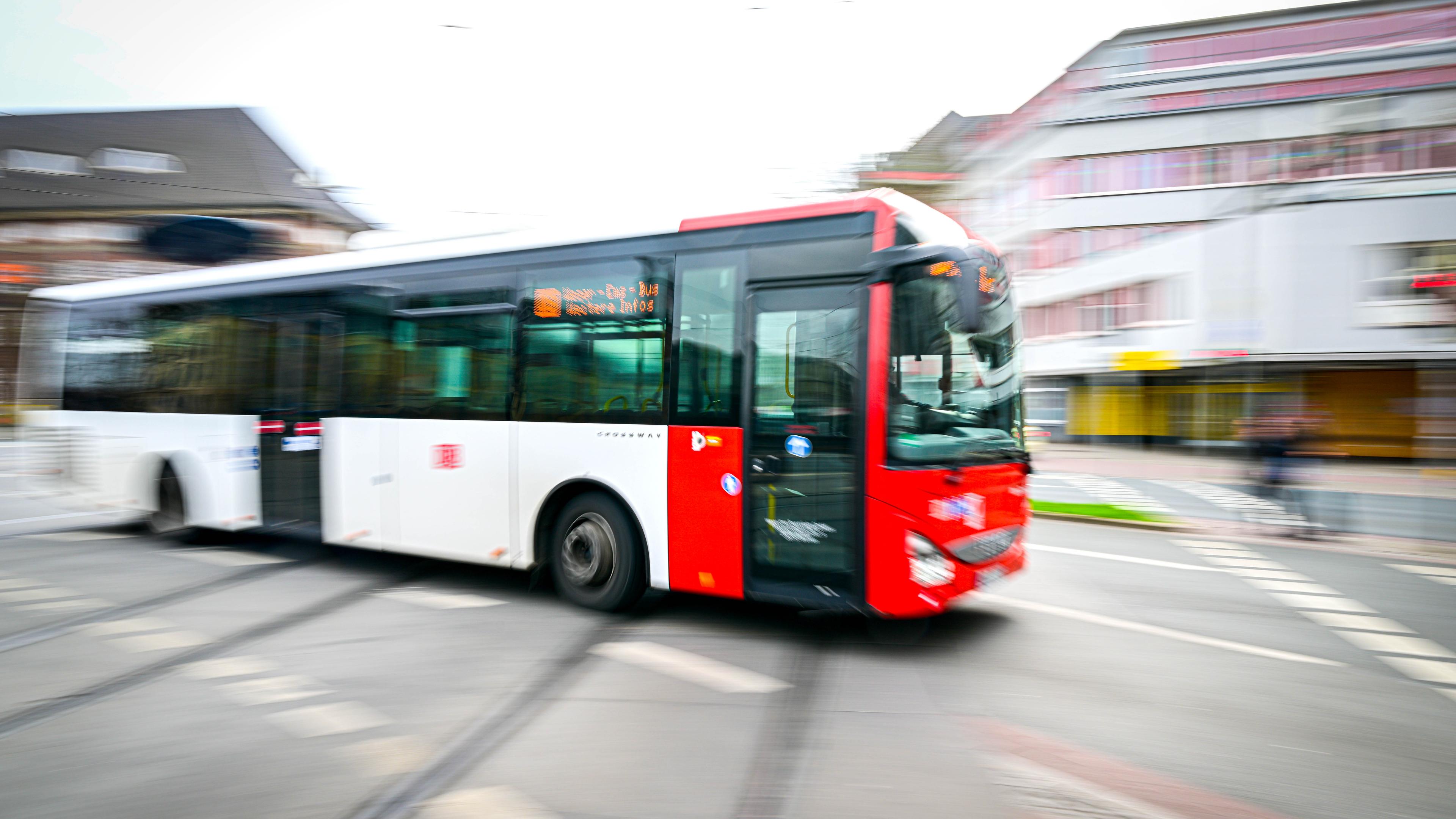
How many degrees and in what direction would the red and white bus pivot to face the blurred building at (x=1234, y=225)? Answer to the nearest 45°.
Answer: approximately 90° to its left

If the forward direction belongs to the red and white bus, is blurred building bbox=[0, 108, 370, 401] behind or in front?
behind

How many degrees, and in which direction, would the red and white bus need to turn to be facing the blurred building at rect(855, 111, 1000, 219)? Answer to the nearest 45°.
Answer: approximately 90° to its left

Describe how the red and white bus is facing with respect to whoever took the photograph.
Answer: facing the viewer and to the right of the viewer
